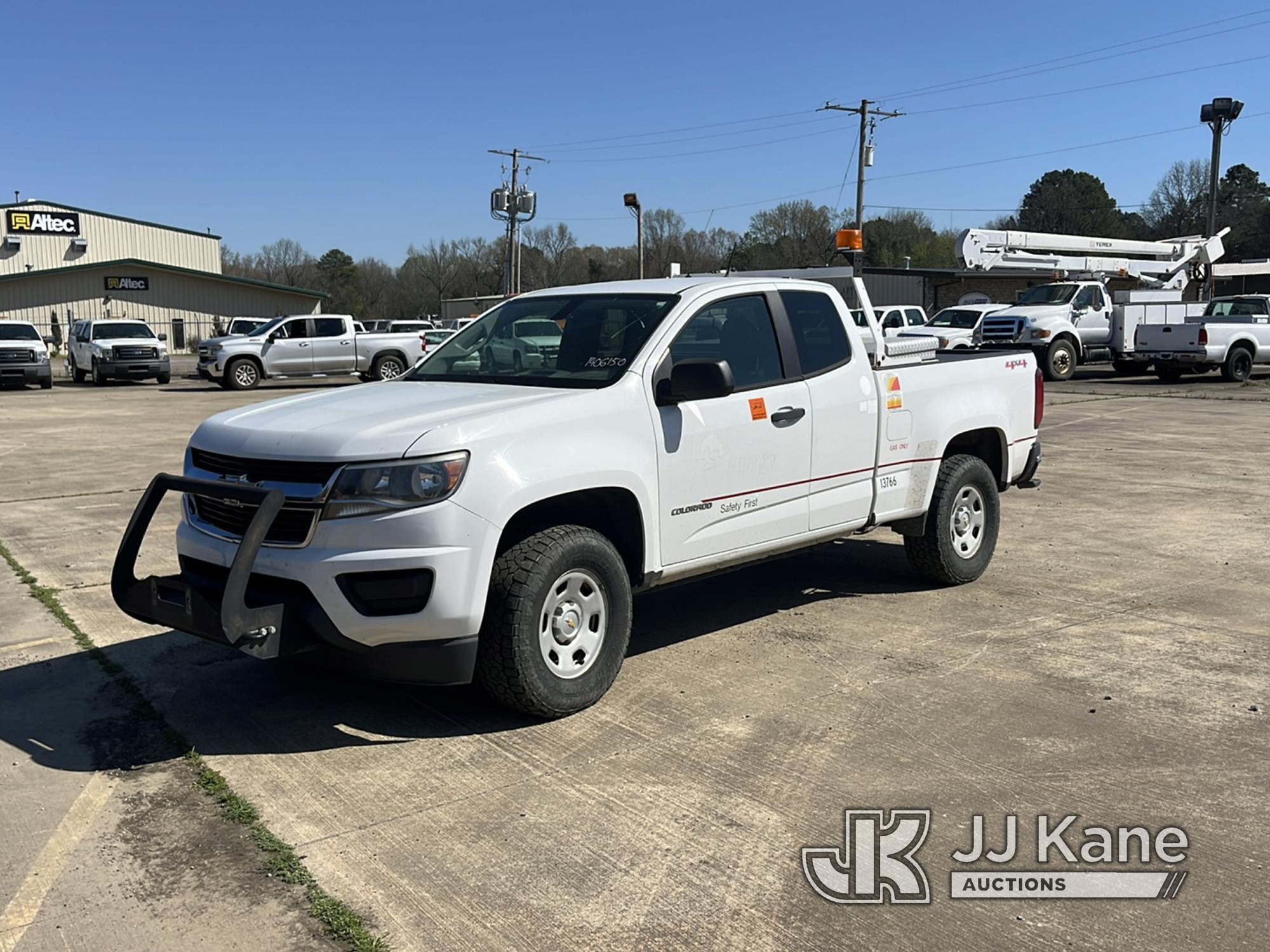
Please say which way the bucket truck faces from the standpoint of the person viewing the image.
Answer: facing the viewer and to the left of the viewer

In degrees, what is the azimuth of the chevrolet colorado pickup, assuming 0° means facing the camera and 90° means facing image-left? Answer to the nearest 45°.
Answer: approximately 45°

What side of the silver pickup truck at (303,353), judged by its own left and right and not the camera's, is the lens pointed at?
left

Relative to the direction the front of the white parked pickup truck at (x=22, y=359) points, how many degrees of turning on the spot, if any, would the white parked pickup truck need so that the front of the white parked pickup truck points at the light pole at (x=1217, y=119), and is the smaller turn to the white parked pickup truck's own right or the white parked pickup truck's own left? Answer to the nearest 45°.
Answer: approximately 90° to the white parked pickup truck's own left

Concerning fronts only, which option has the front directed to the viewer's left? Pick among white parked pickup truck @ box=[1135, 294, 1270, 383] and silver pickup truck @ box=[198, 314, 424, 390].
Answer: the silver pickup truck

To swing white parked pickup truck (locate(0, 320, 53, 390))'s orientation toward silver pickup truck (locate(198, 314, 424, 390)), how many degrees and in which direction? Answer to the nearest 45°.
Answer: approximately 45° to its left

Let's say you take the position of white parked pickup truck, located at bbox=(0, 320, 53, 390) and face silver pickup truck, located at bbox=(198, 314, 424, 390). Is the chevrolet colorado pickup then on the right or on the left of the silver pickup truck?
right

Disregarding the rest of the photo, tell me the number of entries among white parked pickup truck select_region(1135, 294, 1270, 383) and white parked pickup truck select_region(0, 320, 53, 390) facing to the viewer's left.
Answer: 0

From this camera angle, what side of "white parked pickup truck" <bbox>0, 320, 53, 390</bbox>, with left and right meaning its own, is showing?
front

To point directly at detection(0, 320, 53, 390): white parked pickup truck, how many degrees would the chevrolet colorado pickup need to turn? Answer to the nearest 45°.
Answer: approximately 90° to its right

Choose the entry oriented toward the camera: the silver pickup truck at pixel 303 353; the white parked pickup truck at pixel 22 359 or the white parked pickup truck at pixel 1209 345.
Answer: the white parked pickup truck at pixel 22 359

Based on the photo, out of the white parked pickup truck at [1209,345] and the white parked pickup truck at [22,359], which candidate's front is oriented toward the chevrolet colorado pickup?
the white parked pickup truck at [22,359]

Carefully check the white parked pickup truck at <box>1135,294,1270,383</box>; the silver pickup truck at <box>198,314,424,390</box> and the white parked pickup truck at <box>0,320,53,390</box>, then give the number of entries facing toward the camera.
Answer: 1

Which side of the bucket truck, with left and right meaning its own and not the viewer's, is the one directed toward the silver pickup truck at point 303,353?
front

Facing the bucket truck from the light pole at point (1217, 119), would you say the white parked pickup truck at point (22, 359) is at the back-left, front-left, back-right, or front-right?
front-right

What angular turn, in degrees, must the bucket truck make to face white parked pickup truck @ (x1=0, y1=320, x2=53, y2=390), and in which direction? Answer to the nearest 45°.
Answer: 0° — it already faces it

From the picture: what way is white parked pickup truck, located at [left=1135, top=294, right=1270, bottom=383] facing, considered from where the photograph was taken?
facing away from the viewer and to the right of the viewer

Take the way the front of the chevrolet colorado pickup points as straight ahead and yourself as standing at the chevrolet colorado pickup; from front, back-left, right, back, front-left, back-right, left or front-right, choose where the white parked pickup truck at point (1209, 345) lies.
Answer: back
